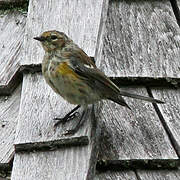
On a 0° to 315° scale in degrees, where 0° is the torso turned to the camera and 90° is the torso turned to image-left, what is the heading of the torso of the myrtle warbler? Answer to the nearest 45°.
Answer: approximately 90°
